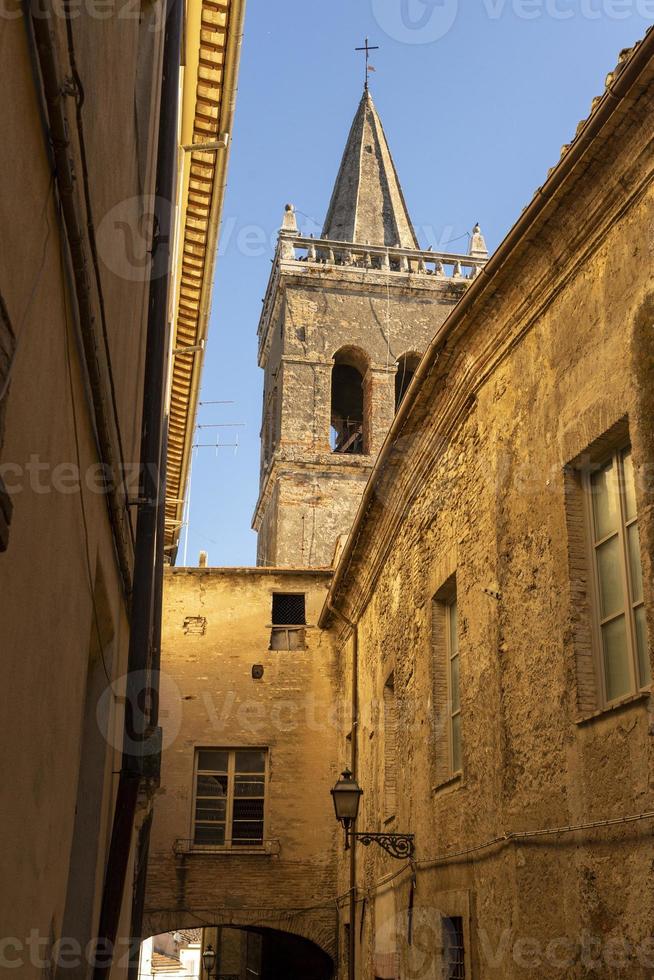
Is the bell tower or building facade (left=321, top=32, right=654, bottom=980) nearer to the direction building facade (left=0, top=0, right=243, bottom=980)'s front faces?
the building facade

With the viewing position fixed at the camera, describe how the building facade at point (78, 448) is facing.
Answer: facing to the right of the viewer

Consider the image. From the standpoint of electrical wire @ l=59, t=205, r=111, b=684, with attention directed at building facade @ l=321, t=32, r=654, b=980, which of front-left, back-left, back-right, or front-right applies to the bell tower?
front-left

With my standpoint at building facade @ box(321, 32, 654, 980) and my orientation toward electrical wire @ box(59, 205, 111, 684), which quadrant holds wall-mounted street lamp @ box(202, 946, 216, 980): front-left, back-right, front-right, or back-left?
back-right

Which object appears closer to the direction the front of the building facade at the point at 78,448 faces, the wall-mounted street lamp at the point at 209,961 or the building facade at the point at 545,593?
the building facade

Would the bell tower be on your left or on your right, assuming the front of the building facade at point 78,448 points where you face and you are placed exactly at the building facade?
on your left

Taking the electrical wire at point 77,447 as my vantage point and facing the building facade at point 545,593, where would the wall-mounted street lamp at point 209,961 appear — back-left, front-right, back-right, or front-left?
front-left

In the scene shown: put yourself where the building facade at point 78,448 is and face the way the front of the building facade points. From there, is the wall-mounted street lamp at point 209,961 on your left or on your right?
on your left

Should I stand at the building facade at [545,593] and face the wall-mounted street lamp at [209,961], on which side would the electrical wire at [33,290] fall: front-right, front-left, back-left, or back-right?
back-left

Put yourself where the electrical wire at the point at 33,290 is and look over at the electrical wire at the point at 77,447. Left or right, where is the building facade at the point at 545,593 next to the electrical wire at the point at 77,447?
right
